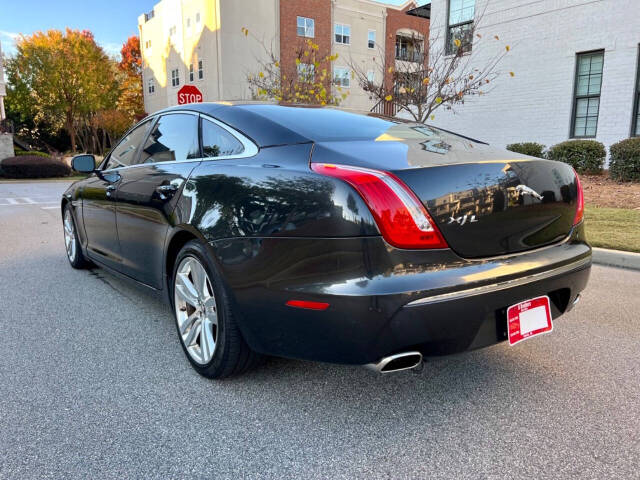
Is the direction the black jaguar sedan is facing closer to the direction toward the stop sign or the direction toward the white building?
the stop sign

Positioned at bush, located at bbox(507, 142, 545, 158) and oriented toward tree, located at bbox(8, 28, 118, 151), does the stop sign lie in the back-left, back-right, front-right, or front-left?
front-left

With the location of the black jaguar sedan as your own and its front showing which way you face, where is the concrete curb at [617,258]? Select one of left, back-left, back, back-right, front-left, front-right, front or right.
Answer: right

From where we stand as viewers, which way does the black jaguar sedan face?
facing away from the viewer and to the left of the viewer

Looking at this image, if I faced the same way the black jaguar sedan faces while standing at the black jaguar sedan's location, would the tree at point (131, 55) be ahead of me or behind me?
ahead

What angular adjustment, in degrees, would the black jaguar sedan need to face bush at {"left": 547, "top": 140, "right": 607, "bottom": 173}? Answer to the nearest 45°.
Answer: approximately 90° to its right

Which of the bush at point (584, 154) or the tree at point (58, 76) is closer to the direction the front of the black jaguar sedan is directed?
the tree

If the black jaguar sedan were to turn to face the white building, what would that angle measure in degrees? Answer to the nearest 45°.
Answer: approximately 90° to its right

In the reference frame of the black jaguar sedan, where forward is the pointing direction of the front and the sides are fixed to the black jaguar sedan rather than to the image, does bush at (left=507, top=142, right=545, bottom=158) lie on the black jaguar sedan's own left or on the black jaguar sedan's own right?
on the black jaguar sedan's own right

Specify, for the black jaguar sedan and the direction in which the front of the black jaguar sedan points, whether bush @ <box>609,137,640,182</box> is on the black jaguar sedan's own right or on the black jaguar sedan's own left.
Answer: on the black jaguar sedan's own right

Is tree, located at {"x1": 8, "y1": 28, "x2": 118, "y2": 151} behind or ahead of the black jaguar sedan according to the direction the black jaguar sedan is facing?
ahead

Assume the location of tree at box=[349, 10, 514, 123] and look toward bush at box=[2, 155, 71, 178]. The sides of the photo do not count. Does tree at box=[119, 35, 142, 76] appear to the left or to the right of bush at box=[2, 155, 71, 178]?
right

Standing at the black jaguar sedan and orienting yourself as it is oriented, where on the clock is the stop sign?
The stop sign is roughly at 1 o'clock from the black jaguar sedan.
